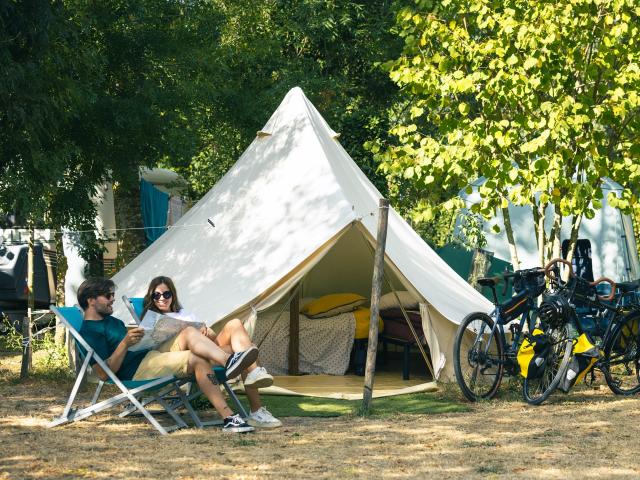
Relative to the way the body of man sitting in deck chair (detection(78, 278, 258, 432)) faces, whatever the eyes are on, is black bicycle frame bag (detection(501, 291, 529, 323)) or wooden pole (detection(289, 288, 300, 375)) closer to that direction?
the black bicycle frame bag

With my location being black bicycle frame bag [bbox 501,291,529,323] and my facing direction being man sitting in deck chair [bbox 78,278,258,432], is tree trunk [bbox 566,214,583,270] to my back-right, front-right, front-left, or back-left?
back-right

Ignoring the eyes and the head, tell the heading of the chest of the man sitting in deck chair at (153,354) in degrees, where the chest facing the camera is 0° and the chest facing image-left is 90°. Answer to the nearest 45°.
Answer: approximately 270°

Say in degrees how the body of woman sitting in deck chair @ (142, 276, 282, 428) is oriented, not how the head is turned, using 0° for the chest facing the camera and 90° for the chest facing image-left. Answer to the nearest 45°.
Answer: approximately 315°
